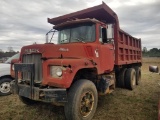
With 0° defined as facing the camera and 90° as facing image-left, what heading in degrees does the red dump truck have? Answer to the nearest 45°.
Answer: approximately 45°
